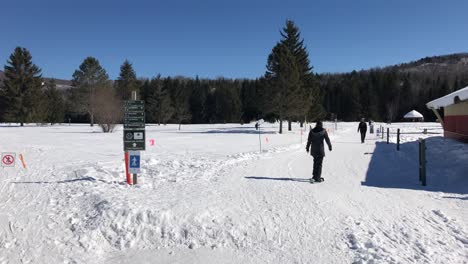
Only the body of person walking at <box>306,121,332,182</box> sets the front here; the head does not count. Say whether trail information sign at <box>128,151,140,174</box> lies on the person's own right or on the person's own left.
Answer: on the person's own left

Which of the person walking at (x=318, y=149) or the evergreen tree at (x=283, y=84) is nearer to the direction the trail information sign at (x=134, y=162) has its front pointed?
the person walking

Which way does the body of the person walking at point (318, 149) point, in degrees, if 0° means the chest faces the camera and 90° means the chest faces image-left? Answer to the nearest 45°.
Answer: approximately 180°

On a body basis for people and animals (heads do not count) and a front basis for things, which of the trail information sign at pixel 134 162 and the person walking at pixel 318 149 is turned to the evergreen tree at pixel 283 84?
the person walking

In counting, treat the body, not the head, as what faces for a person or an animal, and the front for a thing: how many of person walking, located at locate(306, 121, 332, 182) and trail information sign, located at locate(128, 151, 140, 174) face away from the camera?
1

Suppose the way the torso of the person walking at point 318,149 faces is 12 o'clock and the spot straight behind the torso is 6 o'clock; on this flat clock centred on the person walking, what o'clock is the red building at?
The red building is roughly at 1 o'clock from the person walking.

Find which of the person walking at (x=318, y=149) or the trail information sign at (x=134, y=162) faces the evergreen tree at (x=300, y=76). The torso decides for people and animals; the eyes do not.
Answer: the person walking

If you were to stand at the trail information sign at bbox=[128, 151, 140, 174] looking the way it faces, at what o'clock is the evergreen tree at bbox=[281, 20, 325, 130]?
The evergreen tree is roughly at 7 o'clock from the trail information sign.

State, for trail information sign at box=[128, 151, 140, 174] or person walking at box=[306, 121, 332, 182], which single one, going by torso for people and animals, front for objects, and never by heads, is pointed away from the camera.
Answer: the person walking

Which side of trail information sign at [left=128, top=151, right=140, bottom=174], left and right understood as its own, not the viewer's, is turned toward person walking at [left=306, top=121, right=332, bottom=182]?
left

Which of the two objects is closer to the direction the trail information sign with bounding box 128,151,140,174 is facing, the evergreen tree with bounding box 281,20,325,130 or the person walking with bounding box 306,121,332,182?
the person walking

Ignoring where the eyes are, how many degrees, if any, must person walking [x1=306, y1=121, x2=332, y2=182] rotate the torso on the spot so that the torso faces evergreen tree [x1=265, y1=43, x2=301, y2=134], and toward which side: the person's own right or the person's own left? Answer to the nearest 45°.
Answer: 0° — they already face it

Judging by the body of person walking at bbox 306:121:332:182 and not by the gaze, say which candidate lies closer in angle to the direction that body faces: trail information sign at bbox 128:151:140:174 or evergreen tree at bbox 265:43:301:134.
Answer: the evergreen tree
